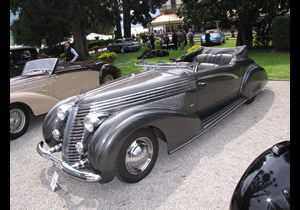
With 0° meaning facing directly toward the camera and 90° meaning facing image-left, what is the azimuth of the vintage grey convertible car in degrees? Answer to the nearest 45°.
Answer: approximately 45°

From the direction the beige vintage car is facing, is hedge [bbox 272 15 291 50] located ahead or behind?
behind

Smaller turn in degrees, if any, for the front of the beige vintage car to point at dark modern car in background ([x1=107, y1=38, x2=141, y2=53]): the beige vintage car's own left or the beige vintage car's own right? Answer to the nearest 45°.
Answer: approximately 135° to the beige vintage car's own right

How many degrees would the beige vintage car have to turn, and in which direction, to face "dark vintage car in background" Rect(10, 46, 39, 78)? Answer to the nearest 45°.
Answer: approximately 135° to its right

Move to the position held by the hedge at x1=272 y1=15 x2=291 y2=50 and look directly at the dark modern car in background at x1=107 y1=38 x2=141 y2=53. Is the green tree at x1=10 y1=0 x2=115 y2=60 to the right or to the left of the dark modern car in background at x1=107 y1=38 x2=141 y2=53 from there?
left

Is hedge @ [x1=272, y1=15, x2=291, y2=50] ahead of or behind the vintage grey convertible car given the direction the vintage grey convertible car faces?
behind

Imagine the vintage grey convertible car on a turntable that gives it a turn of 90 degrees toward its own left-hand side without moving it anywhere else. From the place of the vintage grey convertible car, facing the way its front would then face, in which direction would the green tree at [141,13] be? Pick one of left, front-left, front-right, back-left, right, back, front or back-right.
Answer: back-left

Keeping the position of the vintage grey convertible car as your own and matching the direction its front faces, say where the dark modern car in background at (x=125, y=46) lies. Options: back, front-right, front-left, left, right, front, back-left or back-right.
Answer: back-right
